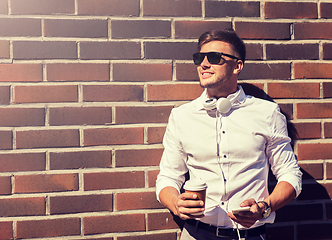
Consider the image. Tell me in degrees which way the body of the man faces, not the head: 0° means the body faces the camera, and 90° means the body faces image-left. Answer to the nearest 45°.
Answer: approximately 0°

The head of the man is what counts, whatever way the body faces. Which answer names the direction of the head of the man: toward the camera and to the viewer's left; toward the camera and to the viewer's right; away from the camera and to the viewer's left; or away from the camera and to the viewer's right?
toward the camera and to the viewer's left
